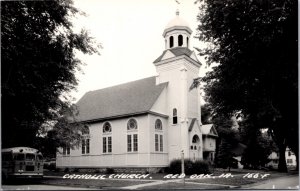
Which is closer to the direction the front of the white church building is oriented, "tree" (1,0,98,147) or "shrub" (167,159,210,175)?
the shrub

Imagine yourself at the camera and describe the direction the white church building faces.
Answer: facing the viewer and to the right of the viewer

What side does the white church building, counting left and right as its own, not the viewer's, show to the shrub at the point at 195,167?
front

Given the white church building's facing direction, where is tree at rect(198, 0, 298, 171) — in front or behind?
in front

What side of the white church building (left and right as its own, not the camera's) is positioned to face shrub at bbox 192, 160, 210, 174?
front

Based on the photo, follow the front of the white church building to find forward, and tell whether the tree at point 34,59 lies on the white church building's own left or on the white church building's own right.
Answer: on the white church building's own right

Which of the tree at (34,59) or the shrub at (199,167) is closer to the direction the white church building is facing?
the shrub
